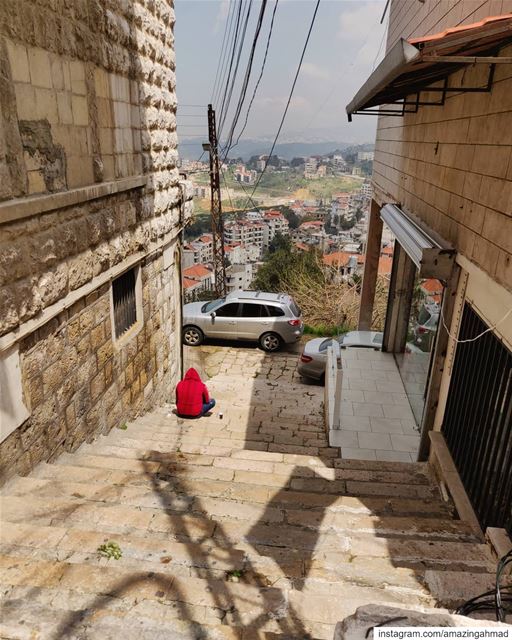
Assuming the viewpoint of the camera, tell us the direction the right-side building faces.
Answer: facing to the left of the viewer

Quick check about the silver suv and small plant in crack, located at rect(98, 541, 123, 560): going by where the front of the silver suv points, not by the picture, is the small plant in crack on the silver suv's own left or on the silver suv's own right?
on the silver suv's own left

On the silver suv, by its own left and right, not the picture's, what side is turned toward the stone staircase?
left

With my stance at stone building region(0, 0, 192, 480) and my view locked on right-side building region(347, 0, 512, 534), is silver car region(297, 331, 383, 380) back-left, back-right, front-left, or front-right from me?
front-left

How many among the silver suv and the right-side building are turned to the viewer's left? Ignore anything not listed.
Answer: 2

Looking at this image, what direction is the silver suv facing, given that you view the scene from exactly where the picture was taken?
facing to the left of the viewer

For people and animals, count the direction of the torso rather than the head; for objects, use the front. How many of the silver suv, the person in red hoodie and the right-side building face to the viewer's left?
2

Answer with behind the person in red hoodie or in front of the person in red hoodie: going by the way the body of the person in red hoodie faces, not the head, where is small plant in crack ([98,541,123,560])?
behind

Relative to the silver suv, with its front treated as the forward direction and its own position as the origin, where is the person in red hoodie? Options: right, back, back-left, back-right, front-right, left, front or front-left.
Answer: left

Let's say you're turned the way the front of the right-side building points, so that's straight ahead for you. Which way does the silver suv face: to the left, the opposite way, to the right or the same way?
the same way

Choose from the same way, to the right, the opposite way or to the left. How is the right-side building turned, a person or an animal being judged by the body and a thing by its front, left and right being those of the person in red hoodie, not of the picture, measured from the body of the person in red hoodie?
to the left

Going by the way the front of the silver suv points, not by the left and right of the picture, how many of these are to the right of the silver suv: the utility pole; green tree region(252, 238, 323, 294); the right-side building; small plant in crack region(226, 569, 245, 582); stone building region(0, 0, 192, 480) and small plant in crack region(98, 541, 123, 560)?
2

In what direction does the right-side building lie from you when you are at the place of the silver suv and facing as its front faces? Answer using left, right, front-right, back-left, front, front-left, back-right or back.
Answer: left

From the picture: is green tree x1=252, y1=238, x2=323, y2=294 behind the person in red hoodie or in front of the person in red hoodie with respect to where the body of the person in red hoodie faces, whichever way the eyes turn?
in front

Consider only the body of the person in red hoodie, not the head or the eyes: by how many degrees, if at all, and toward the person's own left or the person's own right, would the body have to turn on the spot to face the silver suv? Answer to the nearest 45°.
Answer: approximately 45° to the person's own left
